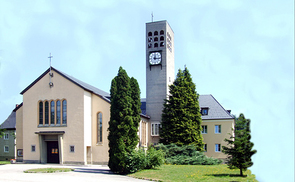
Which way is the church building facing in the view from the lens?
facing the viewer

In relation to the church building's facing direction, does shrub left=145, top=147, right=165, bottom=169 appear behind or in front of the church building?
in front

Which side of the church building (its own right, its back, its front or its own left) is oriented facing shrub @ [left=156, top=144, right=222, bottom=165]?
left

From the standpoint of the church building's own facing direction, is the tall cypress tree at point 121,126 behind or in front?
in front
